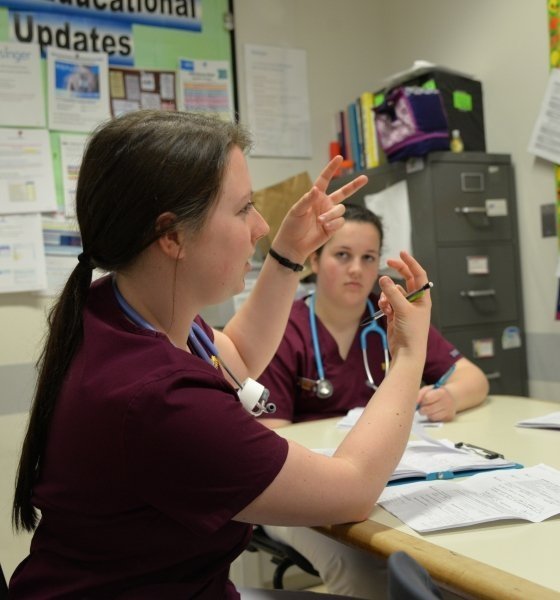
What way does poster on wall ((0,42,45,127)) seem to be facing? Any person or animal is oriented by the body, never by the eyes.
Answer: toward the camera

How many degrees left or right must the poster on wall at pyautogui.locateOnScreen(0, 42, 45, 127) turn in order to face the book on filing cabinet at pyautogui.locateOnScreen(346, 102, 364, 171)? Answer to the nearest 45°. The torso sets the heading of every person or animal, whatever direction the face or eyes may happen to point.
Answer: approximately 90° to its left

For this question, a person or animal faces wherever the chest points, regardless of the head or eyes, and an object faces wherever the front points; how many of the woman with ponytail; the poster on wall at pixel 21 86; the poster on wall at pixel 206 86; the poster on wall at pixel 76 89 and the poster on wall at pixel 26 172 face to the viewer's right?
1

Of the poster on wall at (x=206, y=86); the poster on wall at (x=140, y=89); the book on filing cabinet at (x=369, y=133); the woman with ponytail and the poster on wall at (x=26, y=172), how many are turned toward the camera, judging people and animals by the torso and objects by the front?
4

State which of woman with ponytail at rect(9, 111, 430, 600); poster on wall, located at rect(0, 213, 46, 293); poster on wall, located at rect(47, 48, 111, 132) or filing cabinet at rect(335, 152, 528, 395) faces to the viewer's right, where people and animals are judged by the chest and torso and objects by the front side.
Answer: the woman with ponytail

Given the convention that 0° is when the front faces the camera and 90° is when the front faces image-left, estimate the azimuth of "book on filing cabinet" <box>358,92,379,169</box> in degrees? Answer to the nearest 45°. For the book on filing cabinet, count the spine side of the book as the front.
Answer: approximately 0°

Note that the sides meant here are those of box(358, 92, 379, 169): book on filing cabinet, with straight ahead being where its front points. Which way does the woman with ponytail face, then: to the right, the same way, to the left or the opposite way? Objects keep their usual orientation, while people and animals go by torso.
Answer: to the left

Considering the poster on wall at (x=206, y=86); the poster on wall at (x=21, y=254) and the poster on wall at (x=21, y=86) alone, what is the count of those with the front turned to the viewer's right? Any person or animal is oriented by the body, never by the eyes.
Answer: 0

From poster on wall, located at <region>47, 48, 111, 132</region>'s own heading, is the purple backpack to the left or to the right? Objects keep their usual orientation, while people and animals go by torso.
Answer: on its left

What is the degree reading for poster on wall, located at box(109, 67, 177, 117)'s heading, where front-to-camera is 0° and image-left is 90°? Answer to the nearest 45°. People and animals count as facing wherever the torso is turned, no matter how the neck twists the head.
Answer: approximately 0°

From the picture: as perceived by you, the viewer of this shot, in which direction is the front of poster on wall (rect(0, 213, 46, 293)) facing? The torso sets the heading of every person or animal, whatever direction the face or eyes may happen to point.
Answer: facing the viewer

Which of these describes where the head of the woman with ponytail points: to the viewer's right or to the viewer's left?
to the viewer's right

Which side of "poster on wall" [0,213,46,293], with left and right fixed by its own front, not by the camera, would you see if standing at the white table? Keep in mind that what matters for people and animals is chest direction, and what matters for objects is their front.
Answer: front

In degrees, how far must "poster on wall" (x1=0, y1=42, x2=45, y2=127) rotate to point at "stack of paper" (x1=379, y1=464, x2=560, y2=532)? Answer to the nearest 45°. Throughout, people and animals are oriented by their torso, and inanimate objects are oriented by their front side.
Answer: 0° — it already faces it

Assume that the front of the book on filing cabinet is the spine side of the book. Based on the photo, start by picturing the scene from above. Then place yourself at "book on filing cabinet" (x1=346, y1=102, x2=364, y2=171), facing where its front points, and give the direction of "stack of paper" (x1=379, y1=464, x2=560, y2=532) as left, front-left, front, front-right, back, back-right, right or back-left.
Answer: front
